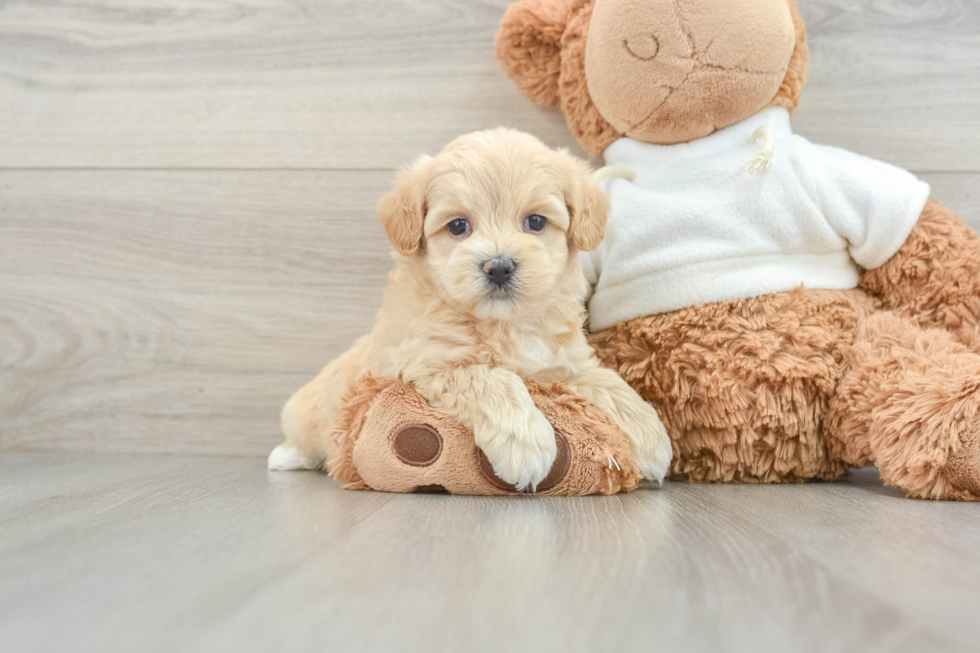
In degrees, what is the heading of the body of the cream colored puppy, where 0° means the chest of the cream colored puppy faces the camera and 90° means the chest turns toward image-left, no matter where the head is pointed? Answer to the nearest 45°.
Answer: approximately 315°
